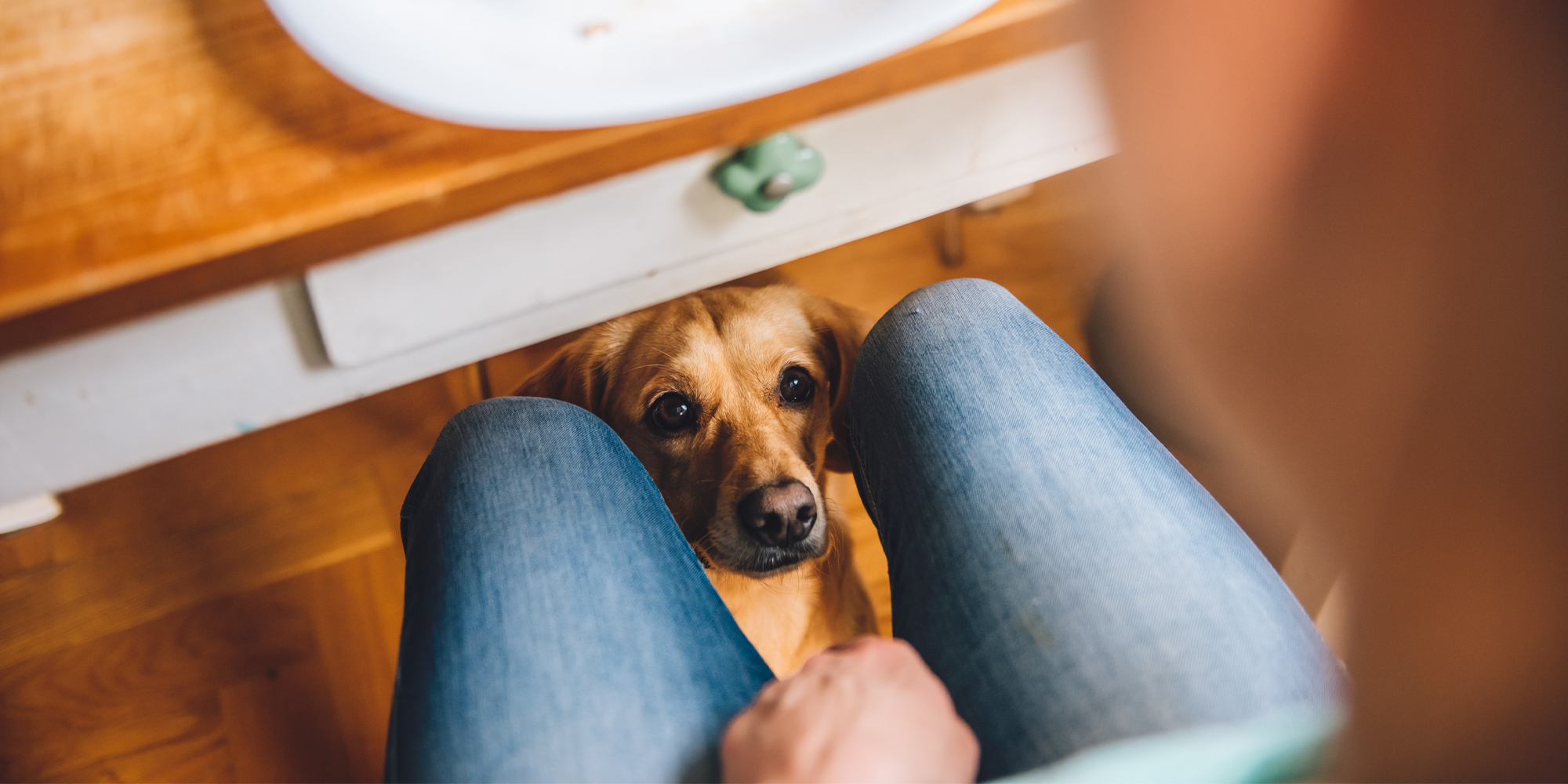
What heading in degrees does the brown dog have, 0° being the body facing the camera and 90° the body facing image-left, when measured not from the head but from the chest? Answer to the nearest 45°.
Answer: approximately 0°
